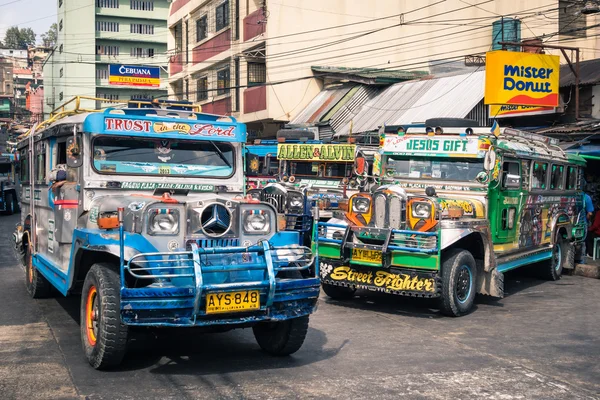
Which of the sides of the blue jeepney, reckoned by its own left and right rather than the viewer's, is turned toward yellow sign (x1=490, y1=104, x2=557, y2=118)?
left

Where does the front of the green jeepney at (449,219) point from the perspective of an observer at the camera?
facing the viewer and to the left of the viewer

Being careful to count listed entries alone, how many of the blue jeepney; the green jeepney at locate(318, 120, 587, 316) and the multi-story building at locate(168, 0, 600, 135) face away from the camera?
0

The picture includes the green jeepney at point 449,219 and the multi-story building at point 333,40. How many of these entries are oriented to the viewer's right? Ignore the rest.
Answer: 0

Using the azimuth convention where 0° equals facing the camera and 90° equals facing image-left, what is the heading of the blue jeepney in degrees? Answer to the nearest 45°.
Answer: approximately 315°

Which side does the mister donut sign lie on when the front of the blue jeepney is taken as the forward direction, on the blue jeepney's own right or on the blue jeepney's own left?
on the blue jeepney's own left

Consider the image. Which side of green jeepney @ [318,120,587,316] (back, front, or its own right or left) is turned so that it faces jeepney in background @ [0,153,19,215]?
right

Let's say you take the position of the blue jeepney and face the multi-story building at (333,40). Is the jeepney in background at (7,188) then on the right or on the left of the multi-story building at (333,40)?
left

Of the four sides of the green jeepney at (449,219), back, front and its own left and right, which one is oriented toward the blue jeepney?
front

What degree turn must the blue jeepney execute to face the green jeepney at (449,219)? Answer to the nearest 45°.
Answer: approximately 90° to its left

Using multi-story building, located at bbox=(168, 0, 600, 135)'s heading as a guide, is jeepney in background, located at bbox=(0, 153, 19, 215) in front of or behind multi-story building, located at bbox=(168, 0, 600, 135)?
in front

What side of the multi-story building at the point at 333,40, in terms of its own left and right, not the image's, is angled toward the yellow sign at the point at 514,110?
left

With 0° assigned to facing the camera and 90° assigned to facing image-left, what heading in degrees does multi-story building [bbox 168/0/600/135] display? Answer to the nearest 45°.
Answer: approximately 45°

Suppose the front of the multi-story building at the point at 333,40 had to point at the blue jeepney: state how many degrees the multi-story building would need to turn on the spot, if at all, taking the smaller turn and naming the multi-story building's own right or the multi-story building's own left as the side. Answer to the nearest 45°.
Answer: approximately 45° to the multi-story building's own left
